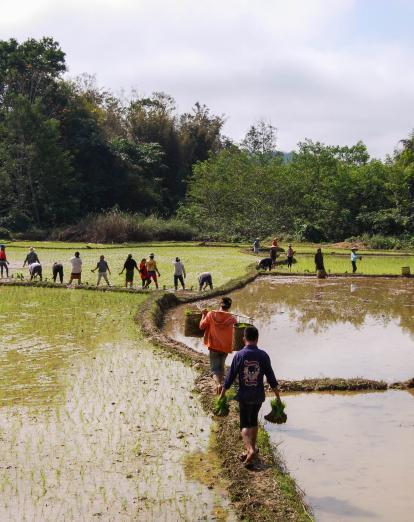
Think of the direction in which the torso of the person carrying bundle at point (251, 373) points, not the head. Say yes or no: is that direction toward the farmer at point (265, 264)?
yes

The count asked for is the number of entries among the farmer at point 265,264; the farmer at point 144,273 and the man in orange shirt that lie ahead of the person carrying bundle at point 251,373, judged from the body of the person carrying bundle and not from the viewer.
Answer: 3

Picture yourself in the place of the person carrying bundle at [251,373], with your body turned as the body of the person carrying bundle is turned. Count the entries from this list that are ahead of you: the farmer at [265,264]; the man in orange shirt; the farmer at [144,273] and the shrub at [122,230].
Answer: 4

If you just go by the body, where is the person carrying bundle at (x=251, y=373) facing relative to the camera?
away from the camera
